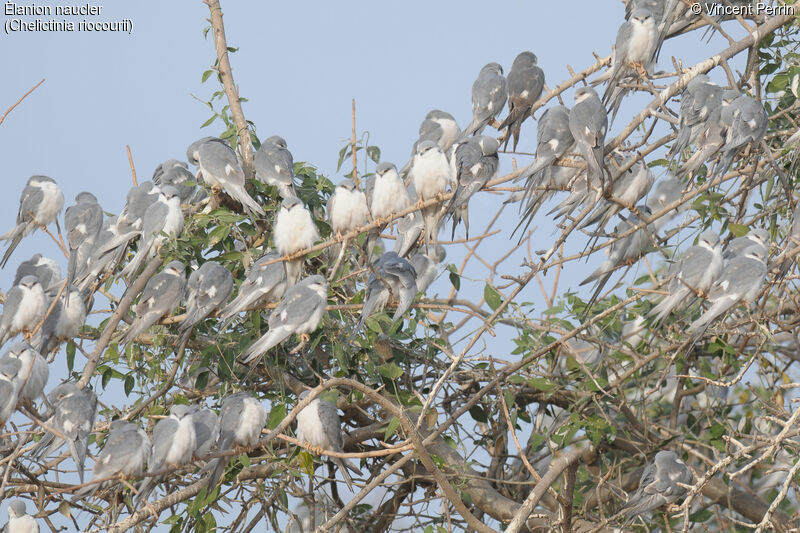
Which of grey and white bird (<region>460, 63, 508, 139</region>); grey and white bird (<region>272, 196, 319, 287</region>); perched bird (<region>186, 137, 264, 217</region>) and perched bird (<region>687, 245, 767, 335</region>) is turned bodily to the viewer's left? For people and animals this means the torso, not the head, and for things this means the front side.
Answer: perched bird (<region>186, 137, 264, 217</region>)

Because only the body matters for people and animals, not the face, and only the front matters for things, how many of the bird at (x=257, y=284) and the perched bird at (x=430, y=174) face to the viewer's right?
1

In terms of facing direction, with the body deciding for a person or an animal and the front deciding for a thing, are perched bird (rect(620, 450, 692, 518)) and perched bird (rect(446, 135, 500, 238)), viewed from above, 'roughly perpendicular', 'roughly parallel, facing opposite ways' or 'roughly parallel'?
roughly parallel

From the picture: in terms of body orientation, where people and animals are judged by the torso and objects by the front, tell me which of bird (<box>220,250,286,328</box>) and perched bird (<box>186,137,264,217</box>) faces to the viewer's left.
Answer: the perched bird

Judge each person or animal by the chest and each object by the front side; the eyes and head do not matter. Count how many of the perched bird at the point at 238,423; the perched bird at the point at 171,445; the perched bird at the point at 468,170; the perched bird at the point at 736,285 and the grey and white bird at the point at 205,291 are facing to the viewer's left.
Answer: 0

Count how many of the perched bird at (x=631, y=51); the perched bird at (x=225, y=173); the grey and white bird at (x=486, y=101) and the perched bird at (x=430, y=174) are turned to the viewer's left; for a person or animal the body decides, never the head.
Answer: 1

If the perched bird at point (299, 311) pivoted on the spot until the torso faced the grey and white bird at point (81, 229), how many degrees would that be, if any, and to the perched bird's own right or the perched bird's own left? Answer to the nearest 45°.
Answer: approximately 135° to the perched bird's own left

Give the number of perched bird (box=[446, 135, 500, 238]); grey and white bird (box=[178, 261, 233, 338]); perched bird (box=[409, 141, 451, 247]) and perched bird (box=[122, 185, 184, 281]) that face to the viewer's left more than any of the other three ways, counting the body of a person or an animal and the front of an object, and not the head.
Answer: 0

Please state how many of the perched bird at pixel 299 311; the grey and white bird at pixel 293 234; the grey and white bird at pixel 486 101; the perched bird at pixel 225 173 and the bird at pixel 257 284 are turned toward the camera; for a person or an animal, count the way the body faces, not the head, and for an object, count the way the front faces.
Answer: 1

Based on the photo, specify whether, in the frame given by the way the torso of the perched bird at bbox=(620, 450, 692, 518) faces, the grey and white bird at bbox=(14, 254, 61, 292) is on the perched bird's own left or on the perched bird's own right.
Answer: on the perched bird's own left

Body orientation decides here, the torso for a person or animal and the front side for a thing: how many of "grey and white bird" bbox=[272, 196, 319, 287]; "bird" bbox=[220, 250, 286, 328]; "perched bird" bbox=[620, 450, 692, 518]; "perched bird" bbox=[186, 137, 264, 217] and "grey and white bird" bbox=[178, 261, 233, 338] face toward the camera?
1
